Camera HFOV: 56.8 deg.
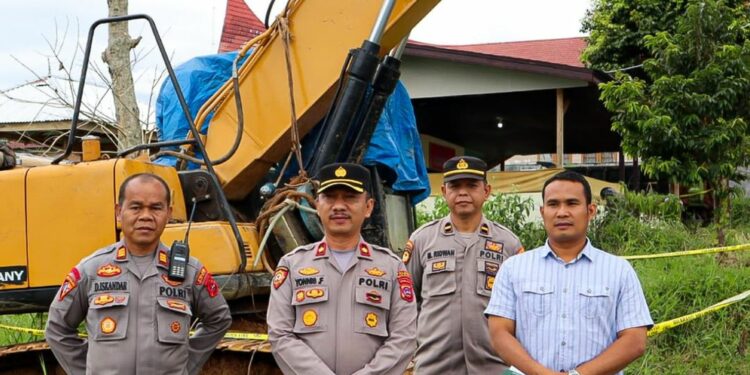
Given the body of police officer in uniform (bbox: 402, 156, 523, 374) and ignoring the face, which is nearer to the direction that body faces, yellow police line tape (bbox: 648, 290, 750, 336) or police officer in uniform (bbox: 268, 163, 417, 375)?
the police officer in uniform

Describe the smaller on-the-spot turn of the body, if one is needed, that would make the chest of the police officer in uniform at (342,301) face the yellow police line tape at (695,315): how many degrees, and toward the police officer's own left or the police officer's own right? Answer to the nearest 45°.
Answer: approximately 135° to the police officer's own left

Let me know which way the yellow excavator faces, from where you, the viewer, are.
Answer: facing to the right of the viewer

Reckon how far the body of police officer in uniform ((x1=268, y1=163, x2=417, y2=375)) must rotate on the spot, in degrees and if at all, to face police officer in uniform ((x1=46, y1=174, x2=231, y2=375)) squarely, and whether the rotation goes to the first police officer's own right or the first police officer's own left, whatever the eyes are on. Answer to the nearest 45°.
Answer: approximately 90° to the first police officer's own right

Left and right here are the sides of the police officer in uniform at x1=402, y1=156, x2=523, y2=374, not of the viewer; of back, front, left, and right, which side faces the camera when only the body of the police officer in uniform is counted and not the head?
front

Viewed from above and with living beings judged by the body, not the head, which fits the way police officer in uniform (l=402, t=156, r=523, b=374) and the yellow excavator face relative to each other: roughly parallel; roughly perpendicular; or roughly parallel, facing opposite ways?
roughly perpendicular

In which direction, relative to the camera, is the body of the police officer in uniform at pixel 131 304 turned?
toward the camera

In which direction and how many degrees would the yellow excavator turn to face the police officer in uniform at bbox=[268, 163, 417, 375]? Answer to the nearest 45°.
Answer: approximately 90° to its right

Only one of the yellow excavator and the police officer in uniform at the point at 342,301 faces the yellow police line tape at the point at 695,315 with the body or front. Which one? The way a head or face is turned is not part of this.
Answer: the yellow excavator

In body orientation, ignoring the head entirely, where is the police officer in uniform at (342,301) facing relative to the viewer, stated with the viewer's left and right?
facing the viewer

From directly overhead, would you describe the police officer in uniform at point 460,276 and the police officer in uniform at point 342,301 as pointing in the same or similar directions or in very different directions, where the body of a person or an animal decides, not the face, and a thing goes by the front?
same or similar directions

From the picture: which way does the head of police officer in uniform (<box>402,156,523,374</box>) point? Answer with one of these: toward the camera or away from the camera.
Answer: toward the camera
